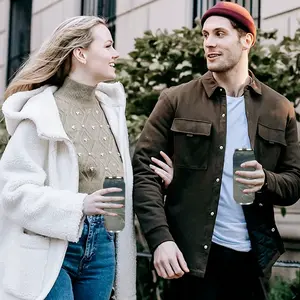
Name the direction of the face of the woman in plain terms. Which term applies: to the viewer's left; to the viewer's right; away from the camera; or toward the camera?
to the viewer's right

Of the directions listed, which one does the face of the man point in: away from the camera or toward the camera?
toward the camera

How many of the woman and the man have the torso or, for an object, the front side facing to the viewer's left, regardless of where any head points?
0

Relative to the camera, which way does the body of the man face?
toward the camera

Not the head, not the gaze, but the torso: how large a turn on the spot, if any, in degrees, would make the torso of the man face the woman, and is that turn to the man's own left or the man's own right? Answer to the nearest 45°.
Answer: approximately 90° to the man's own right
